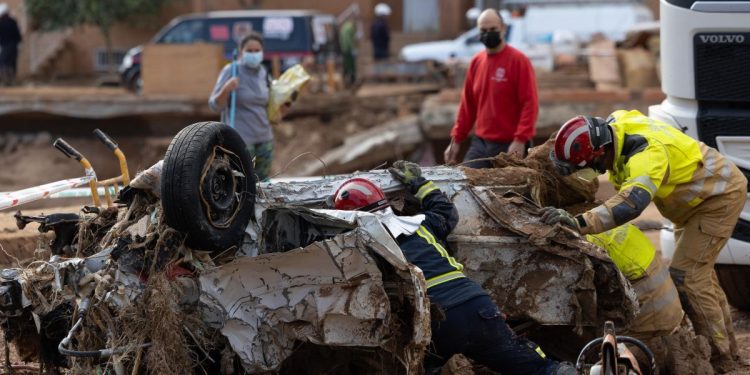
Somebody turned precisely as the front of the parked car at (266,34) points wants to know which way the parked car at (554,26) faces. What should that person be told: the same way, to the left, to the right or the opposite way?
the same way

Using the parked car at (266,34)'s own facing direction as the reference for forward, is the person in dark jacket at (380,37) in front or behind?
behind

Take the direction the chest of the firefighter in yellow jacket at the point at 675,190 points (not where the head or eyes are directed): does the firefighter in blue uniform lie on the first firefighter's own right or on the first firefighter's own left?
on the first firefighter's own left

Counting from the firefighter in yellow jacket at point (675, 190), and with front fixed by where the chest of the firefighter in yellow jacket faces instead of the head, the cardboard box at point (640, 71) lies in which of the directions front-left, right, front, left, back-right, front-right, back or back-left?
right

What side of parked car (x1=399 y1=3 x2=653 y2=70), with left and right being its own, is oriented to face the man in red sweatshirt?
left

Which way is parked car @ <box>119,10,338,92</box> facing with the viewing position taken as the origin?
facing to the left of the viewer

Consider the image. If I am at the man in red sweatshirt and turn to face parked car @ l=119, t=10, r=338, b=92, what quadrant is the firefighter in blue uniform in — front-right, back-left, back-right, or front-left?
back-left

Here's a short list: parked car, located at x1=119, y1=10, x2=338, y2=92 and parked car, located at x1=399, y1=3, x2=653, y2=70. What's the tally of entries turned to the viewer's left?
2

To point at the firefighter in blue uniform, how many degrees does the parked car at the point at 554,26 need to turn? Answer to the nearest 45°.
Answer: approximately 90° to its left

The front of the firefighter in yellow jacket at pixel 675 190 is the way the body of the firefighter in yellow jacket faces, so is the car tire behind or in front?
in front

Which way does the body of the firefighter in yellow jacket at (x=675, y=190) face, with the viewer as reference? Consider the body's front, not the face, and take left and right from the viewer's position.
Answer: facing to the left of the viewer

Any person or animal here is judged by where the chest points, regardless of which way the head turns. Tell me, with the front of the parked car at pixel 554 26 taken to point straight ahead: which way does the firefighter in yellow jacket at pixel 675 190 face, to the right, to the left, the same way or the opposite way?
the same way

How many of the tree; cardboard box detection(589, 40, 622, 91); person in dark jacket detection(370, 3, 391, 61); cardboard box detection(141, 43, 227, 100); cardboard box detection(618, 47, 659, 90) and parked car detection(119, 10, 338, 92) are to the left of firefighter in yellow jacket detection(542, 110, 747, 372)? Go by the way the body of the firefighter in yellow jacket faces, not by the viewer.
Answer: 0

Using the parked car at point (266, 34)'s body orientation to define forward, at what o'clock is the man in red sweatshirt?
The man in red sweatshirt is roughly at 9 o'clock from the parked car.

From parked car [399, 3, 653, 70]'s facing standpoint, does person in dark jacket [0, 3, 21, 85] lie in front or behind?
in front

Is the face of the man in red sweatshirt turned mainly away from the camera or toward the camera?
toward the camera

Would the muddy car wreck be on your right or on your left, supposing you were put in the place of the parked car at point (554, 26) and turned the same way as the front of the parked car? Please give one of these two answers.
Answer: on your left

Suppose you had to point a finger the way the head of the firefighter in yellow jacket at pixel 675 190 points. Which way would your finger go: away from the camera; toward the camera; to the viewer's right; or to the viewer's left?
to the viewer's left

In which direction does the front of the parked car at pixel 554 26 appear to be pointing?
to the viewer's left
